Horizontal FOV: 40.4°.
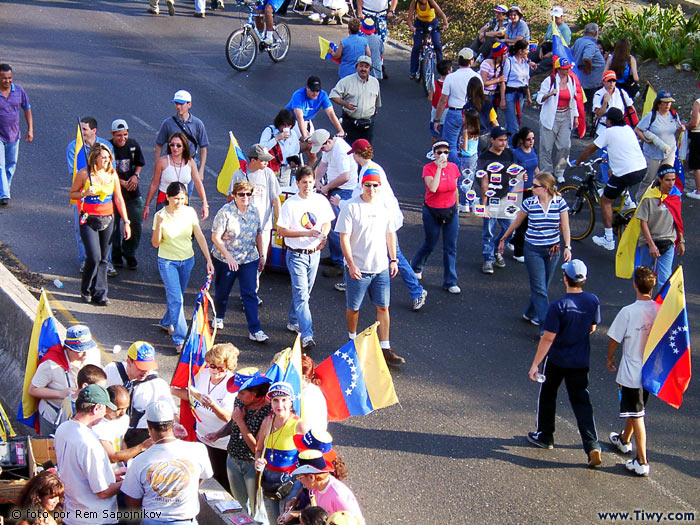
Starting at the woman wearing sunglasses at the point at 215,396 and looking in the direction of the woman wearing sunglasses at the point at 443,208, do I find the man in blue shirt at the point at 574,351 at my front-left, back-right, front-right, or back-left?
front-right

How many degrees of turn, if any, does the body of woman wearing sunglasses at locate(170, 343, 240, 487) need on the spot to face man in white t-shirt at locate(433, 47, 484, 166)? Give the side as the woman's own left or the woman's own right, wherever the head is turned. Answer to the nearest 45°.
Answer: approximately 180°

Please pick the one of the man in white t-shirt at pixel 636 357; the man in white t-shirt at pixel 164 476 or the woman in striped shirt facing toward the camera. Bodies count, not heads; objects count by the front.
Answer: the woman in striped shirt

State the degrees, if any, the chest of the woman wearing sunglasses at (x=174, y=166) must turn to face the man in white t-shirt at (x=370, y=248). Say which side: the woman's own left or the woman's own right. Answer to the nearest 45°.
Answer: approximately 45° to the woman's own left

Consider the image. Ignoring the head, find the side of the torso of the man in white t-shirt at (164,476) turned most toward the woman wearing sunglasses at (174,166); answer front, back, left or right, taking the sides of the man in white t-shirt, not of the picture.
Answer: front

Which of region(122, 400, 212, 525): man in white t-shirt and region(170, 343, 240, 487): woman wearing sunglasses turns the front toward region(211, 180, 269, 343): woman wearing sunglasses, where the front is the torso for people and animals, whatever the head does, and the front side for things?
the man in white t-shirt

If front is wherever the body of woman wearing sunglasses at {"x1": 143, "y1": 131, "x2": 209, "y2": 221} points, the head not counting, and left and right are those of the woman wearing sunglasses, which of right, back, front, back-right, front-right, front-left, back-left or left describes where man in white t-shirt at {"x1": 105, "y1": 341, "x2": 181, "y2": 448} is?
front

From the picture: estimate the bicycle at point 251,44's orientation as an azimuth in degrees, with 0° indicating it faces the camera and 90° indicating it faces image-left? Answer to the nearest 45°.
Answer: approximately 45°

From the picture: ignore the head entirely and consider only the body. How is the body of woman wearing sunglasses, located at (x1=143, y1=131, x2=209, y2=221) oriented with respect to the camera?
toward the camera

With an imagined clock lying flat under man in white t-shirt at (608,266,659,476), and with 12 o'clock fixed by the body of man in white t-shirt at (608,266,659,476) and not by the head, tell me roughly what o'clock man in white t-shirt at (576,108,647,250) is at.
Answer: man in white t-shirt at (576,108,647,250) is roughly at 1 o'clock from man in white t-shirt at (608,266,659,476).

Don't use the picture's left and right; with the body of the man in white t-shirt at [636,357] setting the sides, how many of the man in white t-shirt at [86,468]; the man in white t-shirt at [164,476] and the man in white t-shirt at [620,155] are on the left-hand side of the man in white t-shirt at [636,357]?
2

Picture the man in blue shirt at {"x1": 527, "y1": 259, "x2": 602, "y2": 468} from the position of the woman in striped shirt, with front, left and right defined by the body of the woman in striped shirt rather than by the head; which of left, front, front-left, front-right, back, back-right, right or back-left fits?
front

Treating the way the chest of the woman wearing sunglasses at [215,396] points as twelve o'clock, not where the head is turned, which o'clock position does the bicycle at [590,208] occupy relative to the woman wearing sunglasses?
The bicycle is roughly at 6 o'clock from the woman wearing sunglasses.

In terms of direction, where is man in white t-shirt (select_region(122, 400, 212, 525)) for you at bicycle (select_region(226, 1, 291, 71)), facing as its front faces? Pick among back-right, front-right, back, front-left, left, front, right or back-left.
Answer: front-left

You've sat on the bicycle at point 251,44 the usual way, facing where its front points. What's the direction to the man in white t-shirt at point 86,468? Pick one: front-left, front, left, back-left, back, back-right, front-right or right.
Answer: front-left

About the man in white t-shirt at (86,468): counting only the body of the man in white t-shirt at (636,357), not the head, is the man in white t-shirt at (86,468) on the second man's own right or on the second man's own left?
on the second man's own left

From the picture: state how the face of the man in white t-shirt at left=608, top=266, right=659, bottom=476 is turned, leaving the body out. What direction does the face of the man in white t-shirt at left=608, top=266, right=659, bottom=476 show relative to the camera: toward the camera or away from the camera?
away from the camera

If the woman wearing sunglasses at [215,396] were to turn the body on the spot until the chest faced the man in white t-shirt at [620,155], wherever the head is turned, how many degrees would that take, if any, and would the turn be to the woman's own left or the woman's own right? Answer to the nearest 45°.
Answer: approximately 180°
